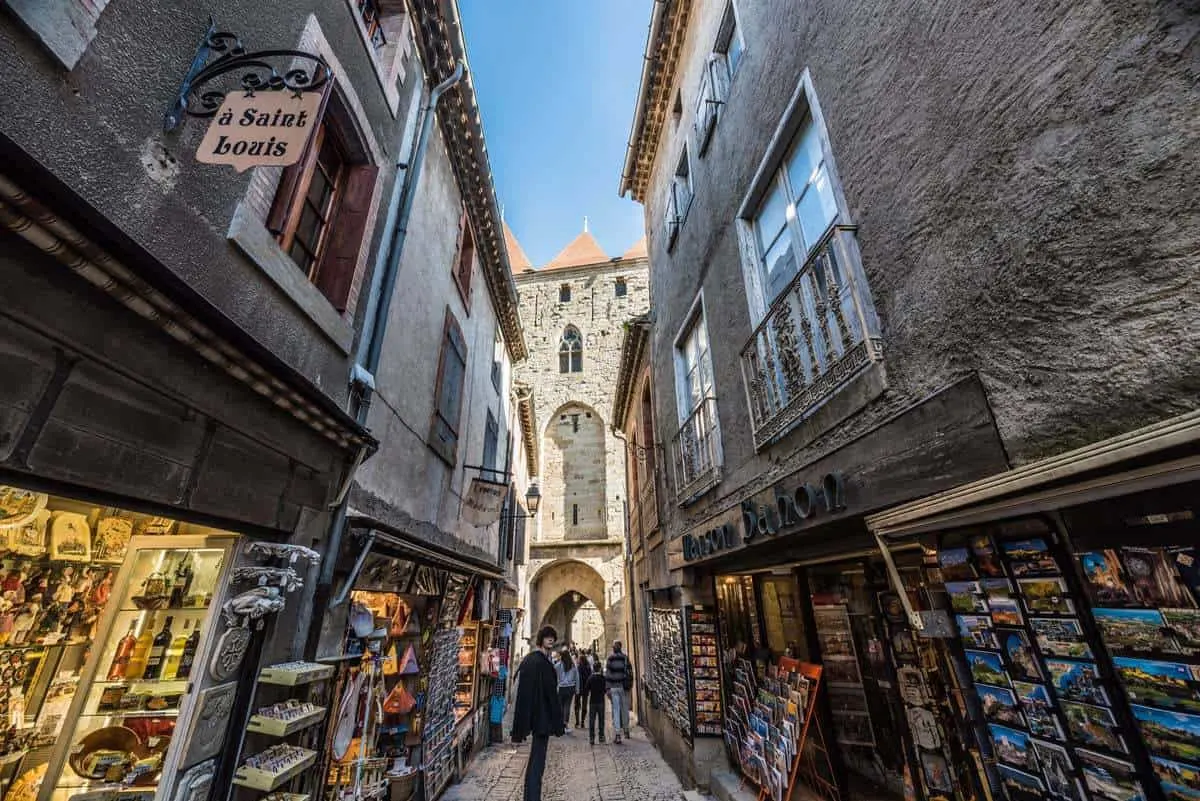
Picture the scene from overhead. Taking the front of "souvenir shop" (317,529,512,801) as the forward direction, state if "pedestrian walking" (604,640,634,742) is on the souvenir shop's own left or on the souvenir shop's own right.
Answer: on the souvenir shop's own left

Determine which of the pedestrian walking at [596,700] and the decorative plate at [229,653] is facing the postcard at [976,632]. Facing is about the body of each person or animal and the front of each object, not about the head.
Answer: the decorative plate

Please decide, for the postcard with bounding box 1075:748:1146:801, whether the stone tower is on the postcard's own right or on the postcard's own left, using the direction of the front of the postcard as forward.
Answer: on the postcard's own right

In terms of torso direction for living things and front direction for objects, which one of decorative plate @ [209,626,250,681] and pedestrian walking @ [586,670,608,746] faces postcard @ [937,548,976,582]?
the decorative plate

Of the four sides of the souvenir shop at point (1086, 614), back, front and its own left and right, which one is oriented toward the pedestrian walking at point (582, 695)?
right

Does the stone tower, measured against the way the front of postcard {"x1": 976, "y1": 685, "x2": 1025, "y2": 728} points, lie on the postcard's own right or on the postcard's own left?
on the postcard's own right

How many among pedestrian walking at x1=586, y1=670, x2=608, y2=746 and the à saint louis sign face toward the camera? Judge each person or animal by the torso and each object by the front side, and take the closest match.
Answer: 1

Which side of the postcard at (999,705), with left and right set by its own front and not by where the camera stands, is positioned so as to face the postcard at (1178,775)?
left

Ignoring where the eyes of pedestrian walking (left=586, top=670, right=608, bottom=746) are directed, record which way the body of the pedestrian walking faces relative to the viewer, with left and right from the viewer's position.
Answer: facing away from the viewer

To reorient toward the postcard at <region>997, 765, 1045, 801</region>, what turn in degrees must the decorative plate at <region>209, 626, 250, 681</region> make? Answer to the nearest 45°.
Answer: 0° — it already faces it
